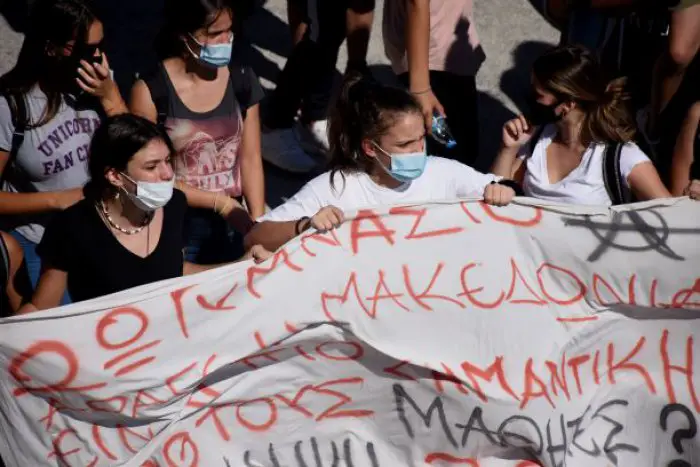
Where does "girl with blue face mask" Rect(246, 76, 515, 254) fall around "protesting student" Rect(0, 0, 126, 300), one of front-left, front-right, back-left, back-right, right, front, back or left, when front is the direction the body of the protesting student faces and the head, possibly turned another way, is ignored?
front

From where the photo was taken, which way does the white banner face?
toward the camera

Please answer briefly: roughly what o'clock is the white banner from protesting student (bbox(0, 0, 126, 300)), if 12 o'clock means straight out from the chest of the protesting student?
The white banner is roughly at 12 o'clock from the protesting student.

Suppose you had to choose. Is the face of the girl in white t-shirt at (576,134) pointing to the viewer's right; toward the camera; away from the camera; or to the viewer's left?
to the viewer's left
